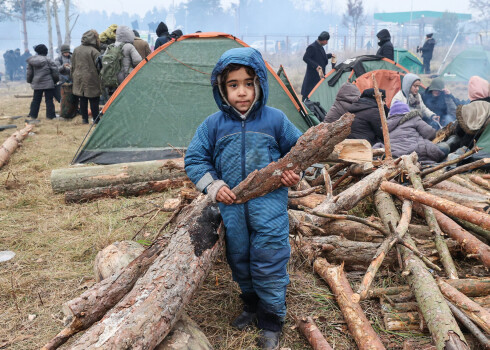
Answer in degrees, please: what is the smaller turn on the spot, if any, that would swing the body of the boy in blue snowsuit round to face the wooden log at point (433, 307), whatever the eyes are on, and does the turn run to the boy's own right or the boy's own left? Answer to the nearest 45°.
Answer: approximately 90° to the boy's own left

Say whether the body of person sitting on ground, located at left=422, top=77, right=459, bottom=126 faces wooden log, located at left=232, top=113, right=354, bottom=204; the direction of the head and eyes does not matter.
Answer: yes

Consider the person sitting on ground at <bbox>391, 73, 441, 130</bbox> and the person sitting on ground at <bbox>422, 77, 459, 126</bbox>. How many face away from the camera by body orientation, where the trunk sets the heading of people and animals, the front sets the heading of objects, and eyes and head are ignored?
0

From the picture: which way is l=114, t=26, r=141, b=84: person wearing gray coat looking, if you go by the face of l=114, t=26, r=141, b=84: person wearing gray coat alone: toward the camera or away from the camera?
away from the camera

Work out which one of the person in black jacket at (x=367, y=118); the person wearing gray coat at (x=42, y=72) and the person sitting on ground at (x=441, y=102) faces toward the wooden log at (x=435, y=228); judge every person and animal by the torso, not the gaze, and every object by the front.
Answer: the person sitting on ground

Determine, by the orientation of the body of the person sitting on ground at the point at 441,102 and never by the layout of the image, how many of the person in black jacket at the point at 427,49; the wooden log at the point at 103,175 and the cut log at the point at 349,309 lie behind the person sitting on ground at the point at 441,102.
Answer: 1

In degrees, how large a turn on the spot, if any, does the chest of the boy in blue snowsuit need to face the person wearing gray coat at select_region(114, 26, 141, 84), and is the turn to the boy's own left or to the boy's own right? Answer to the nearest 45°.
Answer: approximately 180°

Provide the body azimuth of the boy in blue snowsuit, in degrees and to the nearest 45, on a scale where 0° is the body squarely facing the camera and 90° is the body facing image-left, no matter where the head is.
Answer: approximately 0°
